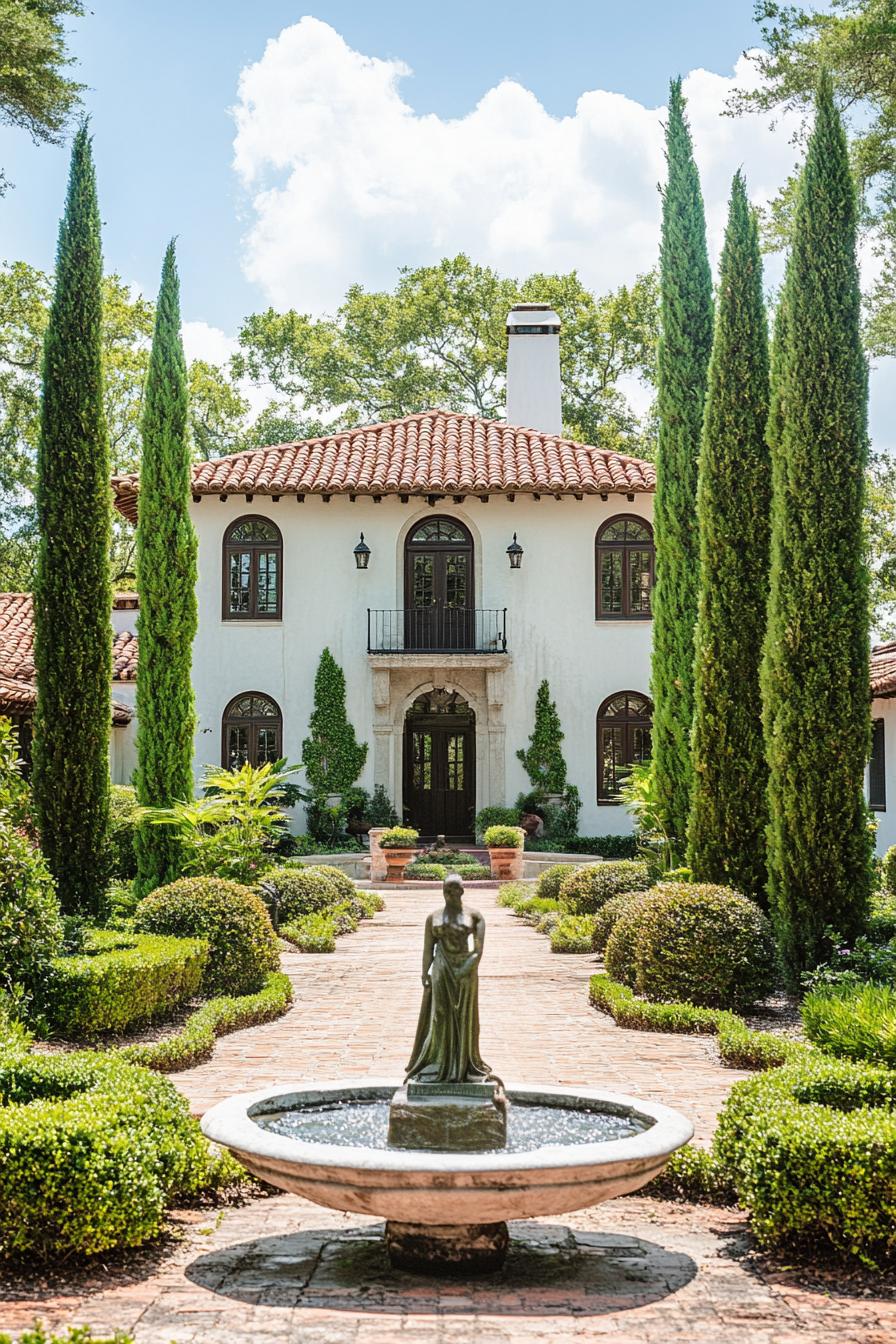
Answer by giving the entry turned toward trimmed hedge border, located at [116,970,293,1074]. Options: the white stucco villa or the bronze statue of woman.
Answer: the white stucco villa

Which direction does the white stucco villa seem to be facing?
toward the camera

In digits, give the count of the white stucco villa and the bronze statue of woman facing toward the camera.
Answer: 2

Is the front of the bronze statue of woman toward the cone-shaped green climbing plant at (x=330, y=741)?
no

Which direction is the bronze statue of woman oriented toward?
toward the camera

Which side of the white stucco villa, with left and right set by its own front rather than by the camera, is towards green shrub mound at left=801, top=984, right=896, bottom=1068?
front

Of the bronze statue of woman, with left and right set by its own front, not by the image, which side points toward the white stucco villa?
back

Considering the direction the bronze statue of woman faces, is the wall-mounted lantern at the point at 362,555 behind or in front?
behind

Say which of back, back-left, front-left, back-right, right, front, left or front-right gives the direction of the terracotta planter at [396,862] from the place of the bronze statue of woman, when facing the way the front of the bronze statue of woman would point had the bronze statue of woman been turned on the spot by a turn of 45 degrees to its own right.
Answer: back-right

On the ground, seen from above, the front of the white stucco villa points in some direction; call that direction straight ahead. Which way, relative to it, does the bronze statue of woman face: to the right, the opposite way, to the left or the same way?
the same way

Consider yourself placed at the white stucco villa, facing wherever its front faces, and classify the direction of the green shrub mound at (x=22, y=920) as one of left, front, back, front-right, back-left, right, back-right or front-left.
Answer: front

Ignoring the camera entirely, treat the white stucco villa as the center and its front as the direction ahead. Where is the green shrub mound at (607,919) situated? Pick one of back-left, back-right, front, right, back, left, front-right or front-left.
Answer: front

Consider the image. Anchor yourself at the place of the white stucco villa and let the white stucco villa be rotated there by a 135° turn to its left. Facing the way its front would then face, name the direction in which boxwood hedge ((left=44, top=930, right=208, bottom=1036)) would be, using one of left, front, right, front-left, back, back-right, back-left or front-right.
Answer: back-right

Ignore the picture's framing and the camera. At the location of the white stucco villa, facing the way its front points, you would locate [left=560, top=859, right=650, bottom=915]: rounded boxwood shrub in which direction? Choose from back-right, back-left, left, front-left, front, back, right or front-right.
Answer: front

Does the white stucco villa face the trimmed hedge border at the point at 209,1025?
yes

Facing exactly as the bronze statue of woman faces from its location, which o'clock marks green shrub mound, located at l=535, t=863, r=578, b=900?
The green shrub mound is roughly at 6 o'clock from the bronze statue of woman.

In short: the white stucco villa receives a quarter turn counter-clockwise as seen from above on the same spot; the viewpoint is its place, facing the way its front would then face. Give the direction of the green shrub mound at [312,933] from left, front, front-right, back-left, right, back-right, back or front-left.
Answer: right

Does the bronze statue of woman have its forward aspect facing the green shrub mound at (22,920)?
no
